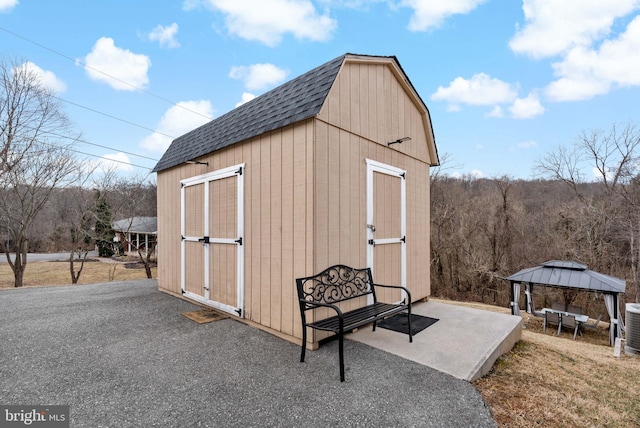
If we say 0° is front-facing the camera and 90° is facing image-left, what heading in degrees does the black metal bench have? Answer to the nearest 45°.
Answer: approximately 315°

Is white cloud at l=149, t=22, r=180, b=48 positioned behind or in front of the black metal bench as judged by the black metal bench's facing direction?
behind

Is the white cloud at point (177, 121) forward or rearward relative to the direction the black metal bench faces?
rearward

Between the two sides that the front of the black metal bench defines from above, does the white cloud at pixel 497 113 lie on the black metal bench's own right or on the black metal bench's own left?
on the black metal bench's own left

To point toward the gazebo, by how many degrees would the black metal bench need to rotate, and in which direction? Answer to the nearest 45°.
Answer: approximately 90° to its left
